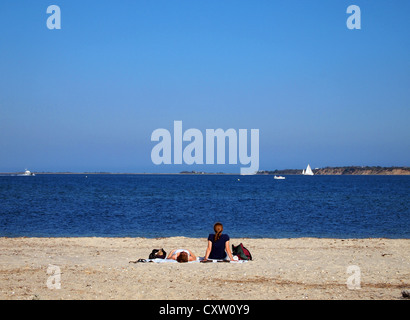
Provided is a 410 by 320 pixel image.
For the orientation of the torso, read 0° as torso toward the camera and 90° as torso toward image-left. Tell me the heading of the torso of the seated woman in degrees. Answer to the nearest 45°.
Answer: approximately 180°

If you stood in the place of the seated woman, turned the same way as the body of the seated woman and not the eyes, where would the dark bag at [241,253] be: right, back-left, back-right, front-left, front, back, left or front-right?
front-right

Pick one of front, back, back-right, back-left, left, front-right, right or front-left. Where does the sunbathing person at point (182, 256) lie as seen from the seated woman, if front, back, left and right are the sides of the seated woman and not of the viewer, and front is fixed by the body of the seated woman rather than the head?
left
